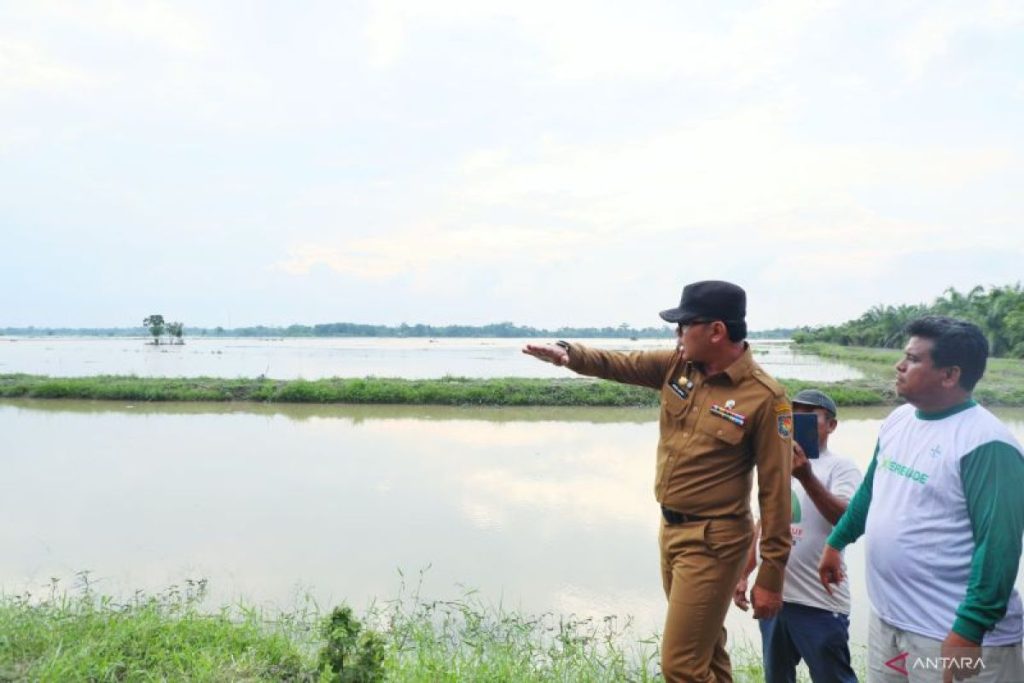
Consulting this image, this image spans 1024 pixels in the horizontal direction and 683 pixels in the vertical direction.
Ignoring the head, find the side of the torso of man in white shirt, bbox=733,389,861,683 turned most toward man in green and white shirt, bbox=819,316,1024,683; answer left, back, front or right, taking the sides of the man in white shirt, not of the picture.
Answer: left

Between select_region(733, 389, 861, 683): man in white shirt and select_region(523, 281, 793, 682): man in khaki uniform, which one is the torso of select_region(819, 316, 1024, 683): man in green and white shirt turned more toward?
the man in khaki uniform

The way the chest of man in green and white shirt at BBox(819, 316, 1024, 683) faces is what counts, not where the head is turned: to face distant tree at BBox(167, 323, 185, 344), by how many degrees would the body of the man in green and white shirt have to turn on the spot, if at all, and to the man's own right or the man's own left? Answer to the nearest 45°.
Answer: approximately 90° to the man's own right

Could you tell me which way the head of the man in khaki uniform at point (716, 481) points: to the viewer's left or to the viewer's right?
to the viewer's left

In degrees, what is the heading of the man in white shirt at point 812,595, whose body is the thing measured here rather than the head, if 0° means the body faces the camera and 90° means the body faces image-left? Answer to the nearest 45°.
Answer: approximately 45°

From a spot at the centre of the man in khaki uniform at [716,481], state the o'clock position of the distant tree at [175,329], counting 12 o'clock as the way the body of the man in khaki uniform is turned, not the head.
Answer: The distant tree is roughly at 3 o'clock from the man in khaki uniform.

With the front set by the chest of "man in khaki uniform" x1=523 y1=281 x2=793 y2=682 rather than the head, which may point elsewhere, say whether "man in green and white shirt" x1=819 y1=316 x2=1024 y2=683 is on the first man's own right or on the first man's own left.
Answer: on the first man's own left

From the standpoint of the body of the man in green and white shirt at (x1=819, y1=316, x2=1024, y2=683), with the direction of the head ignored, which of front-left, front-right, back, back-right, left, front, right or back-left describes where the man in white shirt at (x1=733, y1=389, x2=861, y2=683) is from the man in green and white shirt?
right

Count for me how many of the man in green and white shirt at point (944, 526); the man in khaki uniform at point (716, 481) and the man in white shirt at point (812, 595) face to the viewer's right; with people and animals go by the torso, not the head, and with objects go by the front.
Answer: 0

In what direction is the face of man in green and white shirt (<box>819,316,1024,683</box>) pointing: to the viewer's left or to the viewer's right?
to the viewer's left
